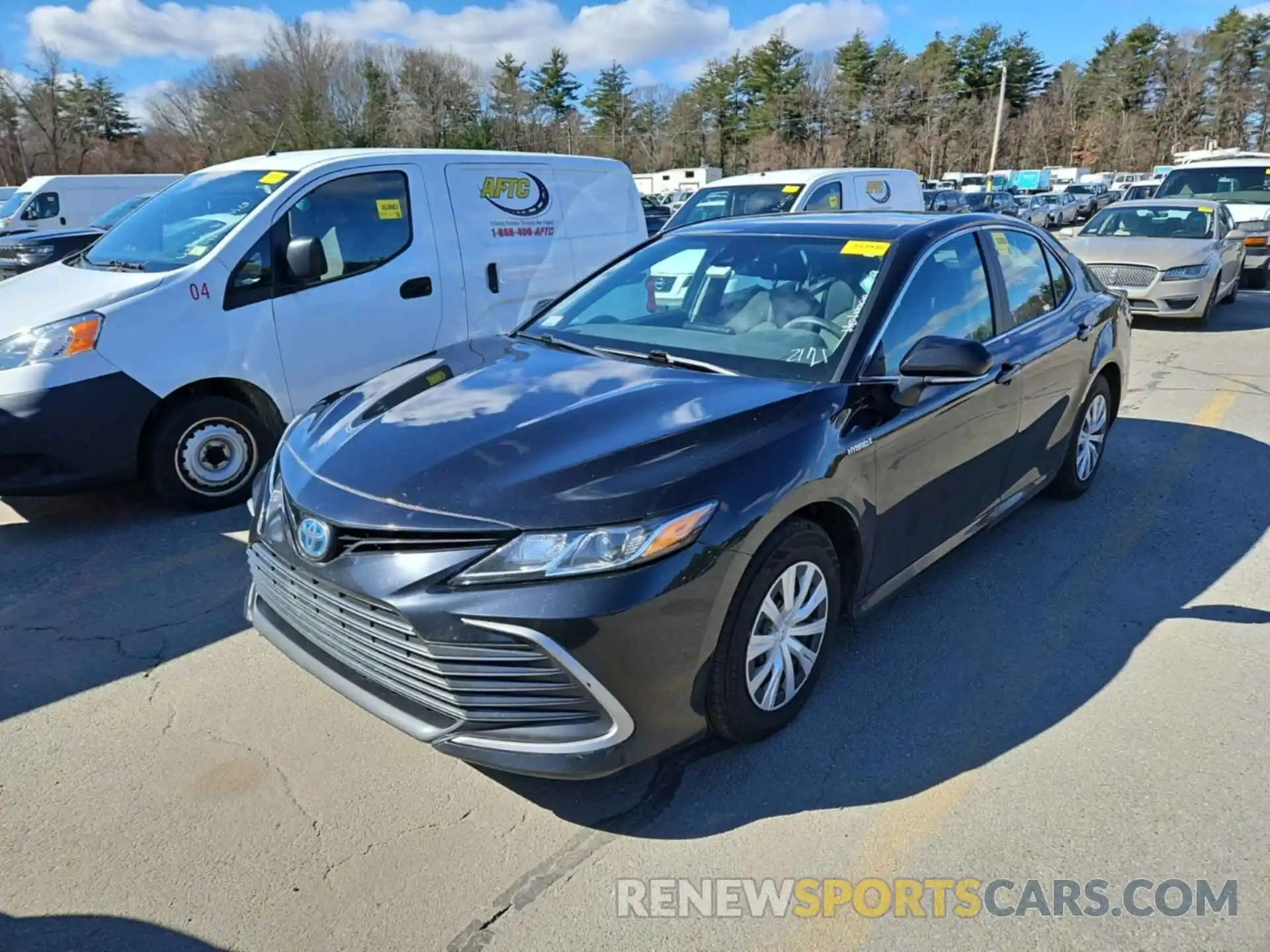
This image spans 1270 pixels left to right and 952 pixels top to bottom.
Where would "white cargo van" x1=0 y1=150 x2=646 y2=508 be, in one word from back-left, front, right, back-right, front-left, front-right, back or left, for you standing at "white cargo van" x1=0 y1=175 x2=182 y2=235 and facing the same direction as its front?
front-left

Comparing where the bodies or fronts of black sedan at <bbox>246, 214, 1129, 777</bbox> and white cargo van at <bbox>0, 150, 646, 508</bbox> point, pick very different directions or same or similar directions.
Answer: same or similar directions

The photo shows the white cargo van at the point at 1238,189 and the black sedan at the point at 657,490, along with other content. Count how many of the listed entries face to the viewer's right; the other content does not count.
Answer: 0

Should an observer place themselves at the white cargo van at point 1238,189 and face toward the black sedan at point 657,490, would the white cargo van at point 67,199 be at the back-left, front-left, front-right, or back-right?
front-right

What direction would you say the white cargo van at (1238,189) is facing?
toward the camera

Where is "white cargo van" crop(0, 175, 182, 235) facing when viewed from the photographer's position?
facing the viewer and to the left of the viewer

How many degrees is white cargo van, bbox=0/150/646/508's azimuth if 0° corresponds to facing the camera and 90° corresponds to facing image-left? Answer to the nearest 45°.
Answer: approximately 45°

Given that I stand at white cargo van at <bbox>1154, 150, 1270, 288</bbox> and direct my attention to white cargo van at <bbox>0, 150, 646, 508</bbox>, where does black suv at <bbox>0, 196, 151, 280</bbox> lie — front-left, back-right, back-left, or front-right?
front-right

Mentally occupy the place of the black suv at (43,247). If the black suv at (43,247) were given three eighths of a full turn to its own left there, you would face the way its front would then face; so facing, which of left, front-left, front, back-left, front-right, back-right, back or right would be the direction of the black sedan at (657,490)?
right

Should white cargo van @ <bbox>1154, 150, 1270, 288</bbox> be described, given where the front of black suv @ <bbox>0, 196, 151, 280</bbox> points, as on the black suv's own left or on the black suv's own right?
on the black suv's own left

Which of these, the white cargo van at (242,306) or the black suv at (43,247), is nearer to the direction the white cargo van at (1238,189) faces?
the white cargo van

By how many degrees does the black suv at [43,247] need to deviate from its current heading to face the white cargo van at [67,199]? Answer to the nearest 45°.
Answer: approximately 135° to its right
